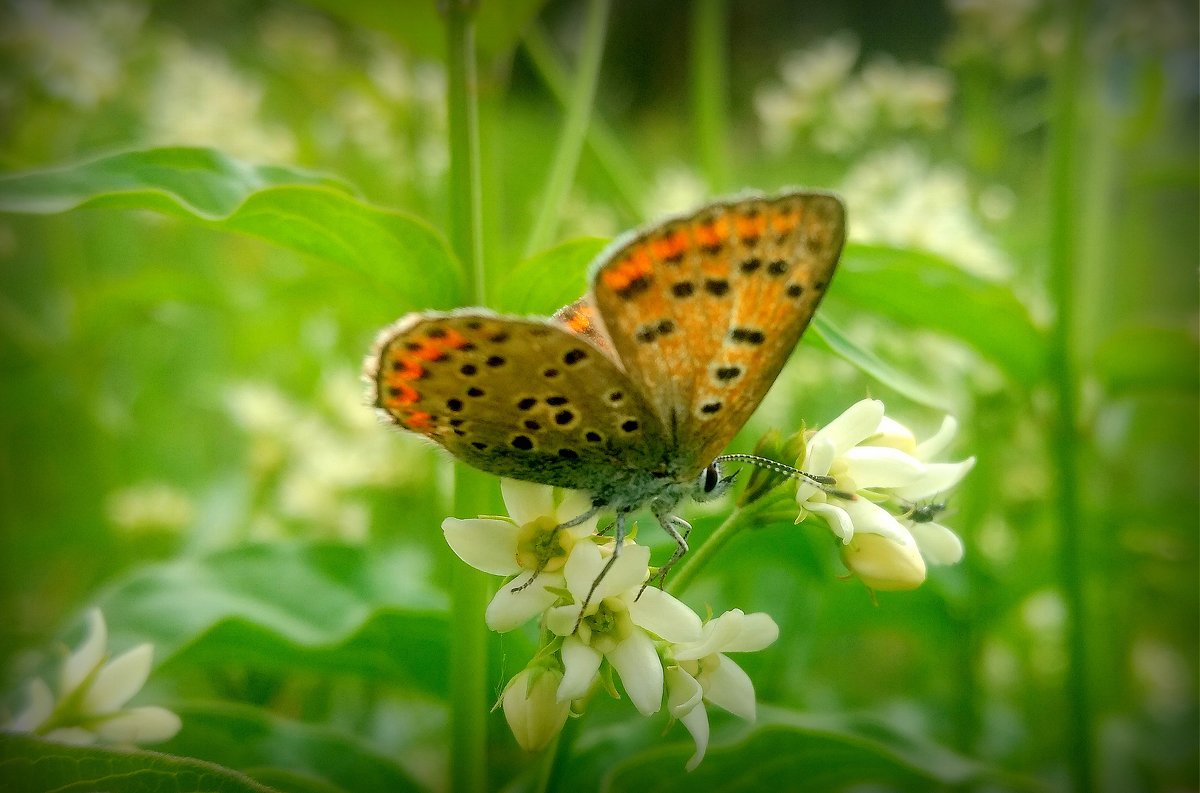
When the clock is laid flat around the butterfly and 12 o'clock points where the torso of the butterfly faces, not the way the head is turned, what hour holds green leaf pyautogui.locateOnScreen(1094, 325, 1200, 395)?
The green leaf is roughly at 11 o'clock from the butterfly.

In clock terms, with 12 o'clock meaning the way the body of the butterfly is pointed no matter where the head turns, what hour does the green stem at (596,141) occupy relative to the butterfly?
The green stem is roughly at 9 o'clock from the butterfly.

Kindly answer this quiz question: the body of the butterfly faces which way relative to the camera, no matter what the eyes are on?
to the viewer's right

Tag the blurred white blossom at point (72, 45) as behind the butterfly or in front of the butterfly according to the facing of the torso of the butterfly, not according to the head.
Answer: behind

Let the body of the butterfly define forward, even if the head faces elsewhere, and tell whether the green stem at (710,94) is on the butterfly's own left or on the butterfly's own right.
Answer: on the butterfly's own left
